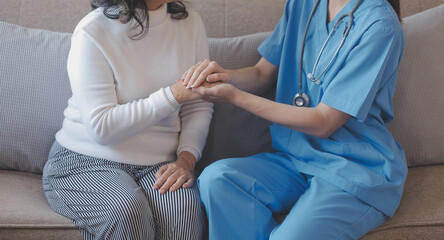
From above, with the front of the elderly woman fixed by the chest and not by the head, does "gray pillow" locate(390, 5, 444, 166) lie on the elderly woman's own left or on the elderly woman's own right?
on the elderly woman's own left

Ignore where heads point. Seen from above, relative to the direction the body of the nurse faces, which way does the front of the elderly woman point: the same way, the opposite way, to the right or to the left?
to the left

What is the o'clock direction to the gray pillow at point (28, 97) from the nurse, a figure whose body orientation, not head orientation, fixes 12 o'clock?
The gray pillow is roughly at 2 o'clock from the nurse.

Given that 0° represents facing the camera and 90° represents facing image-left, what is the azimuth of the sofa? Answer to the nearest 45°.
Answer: approximately 0°

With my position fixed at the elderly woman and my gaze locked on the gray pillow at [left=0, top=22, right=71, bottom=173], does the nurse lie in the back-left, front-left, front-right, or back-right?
back-right

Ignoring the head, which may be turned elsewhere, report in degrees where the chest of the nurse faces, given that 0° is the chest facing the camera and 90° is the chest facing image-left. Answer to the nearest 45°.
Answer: approximately 45°

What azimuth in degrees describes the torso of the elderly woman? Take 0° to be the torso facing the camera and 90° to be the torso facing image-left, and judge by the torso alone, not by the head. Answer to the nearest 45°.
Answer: approximately 315°
